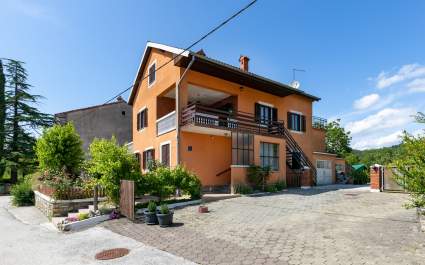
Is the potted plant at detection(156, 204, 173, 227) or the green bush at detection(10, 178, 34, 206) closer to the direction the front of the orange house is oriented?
the potted plant

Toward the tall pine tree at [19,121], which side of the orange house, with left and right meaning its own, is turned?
back

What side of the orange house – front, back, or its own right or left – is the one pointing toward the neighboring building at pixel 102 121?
back

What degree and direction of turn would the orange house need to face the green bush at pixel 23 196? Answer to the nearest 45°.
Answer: approximately 135° to its right

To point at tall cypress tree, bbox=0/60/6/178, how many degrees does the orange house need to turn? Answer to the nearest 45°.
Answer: approximately 180°

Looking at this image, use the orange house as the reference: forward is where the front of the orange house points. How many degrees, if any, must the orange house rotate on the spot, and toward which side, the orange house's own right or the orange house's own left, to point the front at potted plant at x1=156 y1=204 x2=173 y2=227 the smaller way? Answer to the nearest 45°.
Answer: approximately 45° to the orange house's own right

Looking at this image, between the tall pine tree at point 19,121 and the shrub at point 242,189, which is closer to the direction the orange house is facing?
the shrub

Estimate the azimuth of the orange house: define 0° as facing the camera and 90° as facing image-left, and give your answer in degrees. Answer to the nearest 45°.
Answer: approximately 315°

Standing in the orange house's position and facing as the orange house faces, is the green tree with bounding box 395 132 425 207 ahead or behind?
ahead

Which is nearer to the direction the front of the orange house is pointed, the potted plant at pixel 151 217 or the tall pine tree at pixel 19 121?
the potted plant
